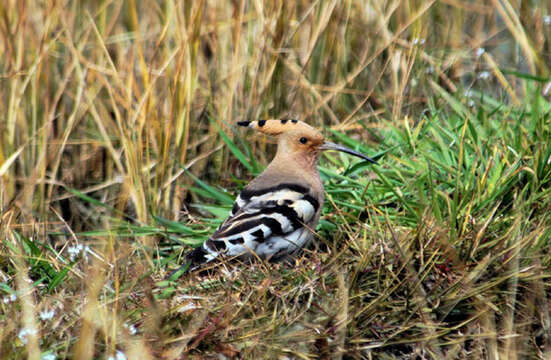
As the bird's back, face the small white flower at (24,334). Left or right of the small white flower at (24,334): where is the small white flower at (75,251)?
right

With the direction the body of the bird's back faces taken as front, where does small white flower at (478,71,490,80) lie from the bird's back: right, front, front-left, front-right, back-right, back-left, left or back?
front-left

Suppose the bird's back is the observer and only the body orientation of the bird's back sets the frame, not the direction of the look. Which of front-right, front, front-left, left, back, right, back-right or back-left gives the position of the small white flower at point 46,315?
back-right

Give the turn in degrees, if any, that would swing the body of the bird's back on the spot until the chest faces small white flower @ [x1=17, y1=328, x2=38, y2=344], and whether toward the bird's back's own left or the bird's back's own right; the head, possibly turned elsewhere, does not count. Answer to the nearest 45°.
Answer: approximately 135° to the bird's back's own right

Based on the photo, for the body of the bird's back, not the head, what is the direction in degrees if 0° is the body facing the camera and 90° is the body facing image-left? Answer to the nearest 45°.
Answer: approximately 270°

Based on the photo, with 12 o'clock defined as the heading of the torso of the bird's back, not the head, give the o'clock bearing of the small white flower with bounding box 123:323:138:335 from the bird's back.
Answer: The small white flower is roughly at 4 o'clock from the bird's back.

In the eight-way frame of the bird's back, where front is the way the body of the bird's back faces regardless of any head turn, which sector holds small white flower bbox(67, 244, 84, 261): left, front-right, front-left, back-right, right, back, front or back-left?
back

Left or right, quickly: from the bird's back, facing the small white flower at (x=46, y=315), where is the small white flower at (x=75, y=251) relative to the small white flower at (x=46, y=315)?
right
